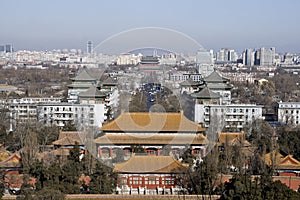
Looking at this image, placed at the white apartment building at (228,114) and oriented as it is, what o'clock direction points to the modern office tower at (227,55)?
The modern office tower is roughly at 6 o'clock from the white apartment building.

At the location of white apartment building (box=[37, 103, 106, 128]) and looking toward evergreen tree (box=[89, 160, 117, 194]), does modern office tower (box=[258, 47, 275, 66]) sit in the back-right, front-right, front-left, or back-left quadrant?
back-left

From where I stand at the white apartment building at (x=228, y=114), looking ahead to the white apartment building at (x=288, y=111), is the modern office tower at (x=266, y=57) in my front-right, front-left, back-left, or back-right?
front-left

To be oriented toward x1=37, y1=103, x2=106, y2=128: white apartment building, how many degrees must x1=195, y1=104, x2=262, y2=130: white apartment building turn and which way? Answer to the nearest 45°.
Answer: approximately 90° to its right

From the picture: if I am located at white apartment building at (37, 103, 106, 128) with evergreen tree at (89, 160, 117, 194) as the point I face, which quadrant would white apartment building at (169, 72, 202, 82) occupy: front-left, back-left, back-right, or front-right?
back-left

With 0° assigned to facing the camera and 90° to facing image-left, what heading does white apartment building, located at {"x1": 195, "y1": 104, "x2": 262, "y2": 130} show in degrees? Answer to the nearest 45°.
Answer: approximately 0°

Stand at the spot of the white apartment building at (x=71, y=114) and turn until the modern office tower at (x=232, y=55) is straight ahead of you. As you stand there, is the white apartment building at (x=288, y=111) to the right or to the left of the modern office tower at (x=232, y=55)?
right

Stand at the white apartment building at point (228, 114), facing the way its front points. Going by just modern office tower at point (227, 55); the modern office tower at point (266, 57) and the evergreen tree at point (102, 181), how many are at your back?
2

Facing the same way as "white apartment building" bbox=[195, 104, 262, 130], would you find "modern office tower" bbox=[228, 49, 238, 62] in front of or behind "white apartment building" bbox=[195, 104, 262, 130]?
behind

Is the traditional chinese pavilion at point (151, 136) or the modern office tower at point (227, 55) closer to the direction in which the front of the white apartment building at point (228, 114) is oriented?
the traditional chinese pavilion

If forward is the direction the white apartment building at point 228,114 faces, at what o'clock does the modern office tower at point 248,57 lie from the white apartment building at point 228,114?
The modern office tower is roughly at 6 o'clock from the white apartment building.

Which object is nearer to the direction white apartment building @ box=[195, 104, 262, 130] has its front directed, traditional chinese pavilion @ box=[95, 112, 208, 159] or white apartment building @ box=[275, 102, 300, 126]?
the traditional chinese pavilion

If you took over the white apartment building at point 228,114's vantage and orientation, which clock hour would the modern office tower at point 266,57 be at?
The modern office tower is roughly at 6 o'clock from the white apartment building.

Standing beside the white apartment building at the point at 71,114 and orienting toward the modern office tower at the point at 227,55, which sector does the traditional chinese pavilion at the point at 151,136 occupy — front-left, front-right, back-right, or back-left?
back-right
